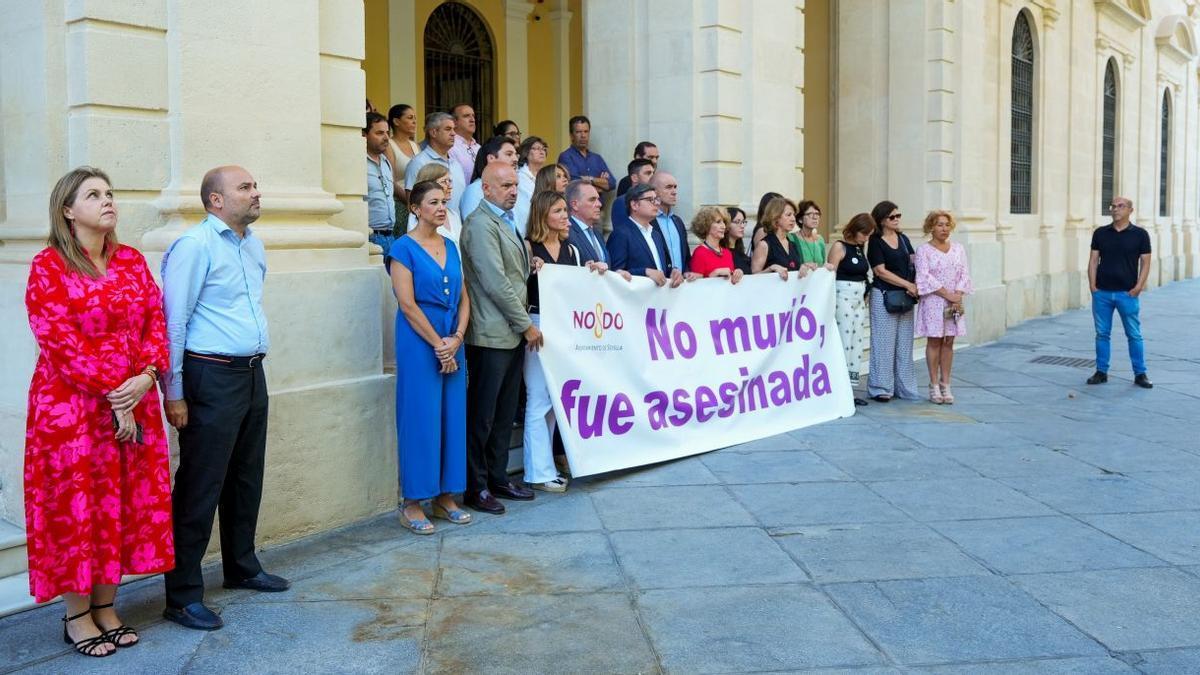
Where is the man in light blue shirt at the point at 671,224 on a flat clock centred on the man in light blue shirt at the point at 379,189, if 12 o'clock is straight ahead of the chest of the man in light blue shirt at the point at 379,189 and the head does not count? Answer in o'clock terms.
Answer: the man in light blue shirt at the point at 671,224 is roughly at 10 o'clock from the man in light blue shirt at the point at 379,189.

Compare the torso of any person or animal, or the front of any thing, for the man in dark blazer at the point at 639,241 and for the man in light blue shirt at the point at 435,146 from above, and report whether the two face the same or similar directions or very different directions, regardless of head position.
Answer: same or similar directions

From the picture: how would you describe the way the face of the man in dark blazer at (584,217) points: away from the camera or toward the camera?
toward the camera

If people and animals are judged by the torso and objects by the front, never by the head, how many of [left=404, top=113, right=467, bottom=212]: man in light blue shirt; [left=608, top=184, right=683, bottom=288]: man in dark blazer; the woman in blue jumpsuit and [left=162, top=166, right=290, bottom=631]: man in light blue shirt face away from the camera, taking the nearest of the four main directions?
0

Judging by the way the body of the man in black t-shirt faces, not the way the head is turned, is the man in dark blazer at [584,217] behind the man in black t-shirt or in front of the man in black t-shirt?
in front

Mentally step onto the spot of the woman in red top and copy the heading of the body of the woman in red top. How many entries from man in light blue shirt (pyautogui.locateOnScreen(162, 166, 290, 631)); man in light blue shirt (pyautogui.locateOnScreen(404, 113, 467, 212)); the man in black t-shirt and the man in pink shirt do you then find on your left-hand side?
1

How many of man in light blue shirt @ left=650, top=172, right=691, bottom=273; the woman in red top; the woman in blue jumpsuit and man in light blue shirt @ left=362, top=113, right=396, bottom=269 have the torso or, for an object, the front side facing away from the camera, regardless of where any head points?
0

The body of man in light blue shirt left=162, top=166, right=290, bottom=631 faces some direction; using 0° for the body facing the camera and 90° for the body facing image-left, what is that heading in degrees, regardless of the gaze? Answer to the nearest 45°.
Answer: approximately 315°

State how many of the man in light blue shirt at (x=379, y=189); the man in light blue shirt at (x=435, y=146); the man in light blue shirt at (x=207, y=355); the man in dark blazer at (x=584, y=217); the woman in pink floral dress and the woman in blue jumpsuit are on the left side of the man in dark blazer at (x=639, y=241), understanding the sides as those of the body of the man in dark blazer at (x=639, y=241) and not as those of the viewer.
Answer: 1

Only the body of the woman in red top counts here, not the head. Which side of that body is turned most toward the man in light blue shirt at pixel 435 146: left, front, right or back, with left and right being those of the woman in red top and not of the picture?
right

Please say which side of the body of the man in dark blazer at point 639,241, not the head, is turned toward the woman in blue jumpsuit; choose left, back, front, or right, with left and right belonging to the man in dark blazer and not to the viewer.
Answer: right

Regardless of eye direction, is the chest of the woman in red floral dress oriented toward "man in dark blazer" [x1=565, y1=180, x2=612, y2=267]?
no

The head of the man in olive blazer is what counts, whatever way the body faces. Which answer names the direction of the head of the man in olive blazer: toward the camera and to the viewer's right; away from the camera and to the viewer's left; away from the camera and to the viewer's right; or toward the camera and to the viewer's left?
toward the camera and to the viewer's right

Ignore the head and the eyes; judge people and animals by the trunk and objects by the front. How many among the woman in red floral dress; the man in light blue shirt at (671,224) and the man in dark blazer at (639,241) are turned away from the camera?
0

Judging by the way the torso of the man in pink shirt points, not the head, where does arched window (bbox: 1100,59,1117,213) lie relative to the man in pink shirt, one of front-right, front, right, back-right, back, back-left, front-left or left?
left

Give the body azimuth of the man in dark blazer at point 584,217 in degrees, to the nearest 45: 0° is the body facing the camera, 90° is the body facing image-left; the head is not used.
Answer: approximately 315°

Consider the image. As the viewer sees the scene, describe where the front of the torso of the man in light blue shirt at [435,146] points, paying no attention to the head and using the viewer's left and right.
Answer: facing the viewer and to the right of the viewer

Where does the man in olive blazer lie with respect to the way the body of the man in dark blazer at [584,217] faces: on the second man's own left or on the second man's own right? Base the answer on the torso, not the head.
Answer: on the second man's own right

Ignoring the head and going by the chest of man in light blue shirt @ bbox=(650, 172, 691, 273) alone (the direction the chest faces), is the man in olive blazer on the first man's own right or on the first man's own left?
on the first man's own right

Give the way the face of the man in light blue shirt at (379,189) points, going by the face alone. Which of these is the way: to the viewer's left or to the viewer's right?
to the viewer's right

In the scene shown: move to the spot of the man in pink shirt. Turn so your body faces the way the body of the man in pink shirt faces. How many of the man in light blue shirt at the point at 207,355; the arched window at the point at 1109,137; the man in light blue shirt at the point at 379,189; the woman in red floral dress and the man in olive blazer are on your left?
1

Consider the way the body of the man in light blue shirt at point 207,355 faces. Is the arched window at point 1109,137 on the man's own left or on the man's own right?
on the man's own left
